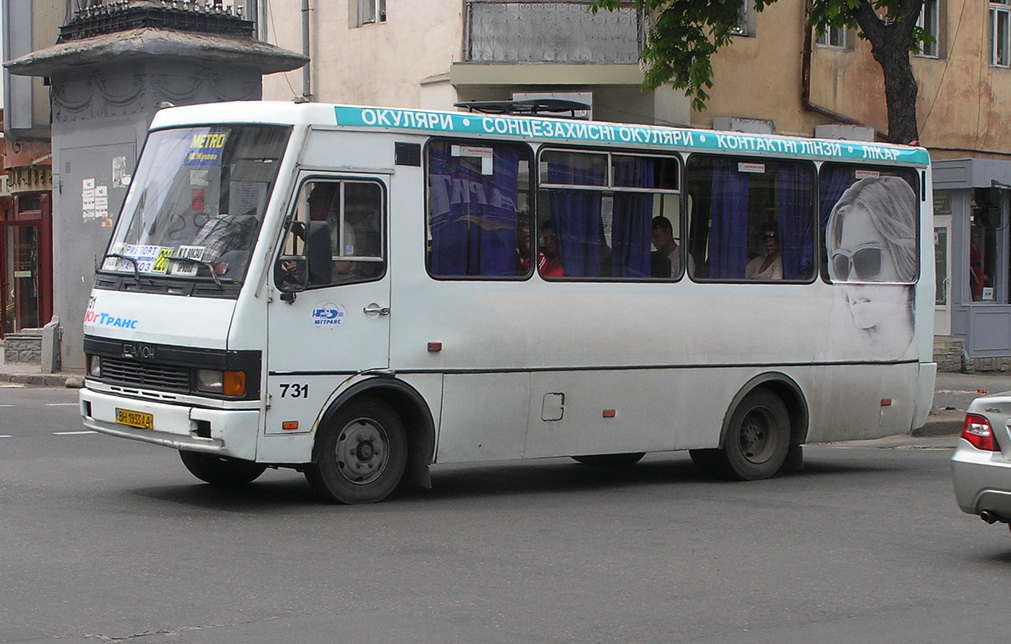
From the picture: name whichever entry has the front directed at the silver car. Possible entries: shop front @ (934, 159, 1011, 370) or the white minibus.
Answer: the shop front

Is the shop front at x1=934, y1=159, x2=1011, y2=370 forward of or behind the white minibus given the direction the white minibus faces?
behind

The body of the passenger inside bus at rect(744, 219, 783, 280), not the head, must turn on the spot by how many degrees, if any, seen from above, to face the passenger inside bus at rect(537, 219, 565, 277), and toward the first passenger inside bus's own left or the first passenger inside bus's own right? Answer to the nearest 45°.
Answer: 0° — they already face them

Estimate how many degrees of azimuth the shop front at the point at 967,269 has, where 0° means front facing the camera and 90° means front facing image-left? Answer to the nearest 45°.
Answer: approximately 0°

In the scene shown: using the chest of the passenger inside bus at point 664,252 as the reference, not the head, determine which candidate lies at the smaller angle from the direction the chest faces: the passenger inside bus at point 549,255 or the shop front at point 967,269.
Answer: the passenger inside bus

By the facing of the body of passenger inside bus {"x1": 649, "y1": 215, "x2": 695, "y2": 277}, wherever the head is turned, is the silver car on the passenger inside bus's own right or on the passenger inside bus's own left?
on the passenger inside bus's own left

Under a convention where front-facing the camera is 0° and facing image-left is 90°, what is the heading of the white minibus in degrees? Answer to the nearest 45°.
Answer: approximately 45°

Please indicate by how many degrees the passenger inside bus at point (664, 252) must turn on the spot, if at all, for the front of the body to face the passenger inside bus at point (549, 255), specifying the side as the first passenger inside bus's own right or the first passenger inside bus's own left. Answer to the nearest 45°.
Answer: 0° — they already face them
